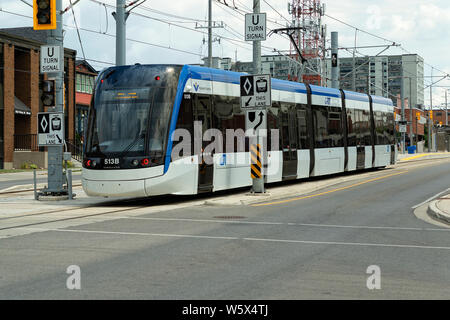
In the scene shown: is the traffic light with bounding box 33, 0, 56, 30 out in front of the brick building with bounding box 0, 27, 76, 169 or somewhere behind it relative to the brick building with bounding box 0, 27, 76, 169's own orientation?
in front

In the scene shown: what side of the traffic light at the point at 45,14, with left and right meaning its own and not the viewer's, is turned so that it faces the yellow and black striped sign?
left

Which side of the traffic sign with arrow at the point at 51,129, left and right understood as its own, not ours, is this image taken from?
front

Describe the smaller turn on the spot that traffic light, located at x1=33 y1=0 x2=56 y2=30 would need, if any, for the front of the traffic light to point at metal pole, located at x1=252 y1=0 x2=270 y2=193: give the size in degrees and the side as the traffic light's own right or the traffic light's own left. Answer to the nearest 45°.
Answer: approximately 90° to the traffic light's own left

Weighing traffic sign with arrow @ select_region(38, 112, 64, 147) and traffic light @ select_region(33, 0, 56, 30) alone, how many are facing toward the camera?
2

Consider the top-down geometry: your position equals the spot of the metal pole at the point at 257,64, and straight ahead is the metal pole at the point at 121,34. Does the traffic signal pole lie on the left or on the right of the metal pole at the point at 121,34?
left

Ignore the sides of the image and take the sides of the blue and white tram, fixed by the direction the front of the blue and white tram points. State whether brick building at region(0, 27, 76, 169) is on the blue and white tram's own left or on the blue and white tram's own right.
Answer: on the blue and white tram's own right

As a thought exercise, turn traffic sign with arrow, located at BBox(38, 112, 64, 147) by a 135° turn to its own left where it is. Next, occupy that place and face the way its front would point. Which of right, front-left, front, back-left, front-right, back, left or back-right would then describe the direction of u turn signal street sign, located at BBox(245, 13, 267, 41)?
front-right

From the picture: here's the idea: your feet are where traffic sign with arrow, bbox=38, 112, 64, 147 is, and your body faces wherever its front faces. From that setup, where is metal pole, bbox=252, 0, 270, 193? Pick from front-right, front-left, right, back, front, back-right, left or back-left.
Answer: left

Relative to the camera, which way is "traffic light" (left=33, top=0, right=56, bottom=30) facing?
toward the camera

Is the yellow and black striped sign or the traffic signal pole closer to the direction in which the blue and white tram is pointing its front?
the traffic signal pole

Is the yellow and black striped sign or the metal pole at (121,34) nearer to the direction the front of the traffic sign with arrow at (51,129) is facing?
the yellow and black striped sign

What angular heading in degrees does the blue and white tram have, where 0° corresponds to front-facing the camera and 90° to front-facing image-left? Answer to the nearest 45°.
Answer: approximately 45°
